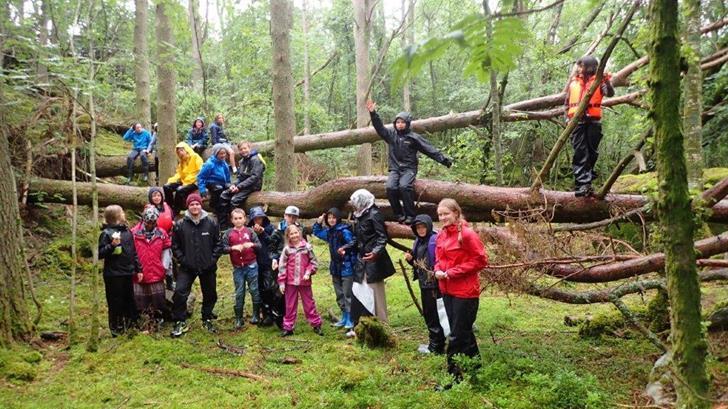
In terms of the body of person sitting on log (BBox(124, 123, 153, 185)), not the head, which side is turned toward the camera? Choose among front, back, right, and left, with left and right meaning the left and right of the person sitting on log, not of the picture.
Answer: front

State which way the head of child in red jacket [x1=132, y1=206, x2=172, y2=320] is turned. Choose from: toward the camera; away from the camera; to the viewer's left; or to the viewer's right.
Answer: toward the camera

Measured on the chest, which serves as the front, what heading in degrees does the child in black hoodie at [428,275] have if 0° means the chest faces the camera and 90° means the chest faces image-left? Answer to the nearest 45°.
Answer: approximately 45°

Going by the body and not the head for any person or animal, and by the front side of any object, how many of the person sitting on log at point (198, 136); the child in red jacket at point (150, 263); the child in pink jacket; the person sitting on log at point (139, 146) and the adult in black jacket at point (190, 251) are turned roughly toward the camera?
5

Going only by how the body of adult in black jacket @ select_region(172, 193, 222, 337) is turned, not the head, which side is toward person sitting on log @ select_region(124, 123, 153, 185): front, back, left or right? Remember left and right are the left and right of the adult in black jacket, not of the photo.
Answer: back

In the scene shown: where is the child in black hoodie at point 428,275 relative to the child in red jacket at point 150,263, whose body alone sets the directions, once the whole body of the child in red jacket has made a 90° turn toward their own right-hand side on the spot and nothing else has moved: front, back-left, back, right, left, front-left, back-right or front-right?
back-left

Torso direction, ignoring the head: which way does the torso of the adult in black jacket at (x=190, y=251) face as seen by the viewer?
toward the camera

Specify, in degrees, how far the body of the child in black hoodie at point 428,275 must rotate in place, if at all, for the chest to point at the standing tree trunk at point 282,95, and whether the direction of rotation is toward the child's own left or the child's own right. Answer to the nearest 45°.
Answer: approximately 90° to the child's own right

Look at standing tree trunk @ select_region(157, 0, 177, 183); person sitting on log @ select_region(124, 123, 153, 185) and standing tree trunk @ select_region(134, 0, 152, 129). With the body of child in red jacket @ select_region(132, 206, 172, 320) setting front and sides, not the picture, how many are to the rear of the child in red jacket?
3

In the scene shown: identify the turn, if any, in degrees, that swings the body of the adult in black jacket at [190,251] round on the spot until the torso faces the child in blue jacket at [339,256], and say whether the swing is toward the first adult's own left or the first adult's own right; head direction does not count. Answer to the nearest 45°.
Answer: approximately 90° to the first adult's own left

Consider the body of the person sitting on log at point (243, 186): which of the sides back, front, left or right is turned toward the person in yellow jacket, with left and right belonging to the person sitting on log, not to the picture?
right

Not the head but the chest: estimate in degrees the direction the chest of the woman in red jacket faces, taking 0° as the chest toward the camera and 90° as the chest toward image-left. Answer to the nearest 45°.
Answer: approximately 45°

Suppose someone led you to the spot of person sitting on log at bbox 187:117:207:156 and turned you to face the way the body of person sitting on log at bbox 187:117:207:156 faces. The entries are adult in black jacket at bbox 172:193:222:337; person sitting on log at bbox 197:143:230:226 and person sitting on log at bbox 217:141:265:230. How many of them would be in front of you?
3

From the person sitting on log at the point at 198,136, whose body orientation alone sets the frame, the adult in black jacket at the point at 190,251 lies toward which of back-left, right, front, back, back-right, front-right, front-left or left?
front

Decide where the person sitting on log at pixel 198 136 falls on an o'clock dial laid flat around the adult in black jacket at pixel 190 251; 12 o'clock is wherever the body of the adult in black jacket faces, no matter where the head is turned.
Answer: The person sitting on log is roughly at 6 o'clock from the adult in black jacket.

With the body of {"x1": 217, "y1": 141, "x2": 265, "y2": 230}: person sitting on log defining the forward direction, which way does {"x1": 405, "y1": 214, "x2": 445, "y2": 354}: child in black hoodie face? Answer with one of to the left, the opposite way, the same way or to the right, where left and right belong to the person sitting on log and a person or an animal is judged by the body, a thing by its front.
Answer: the same way
